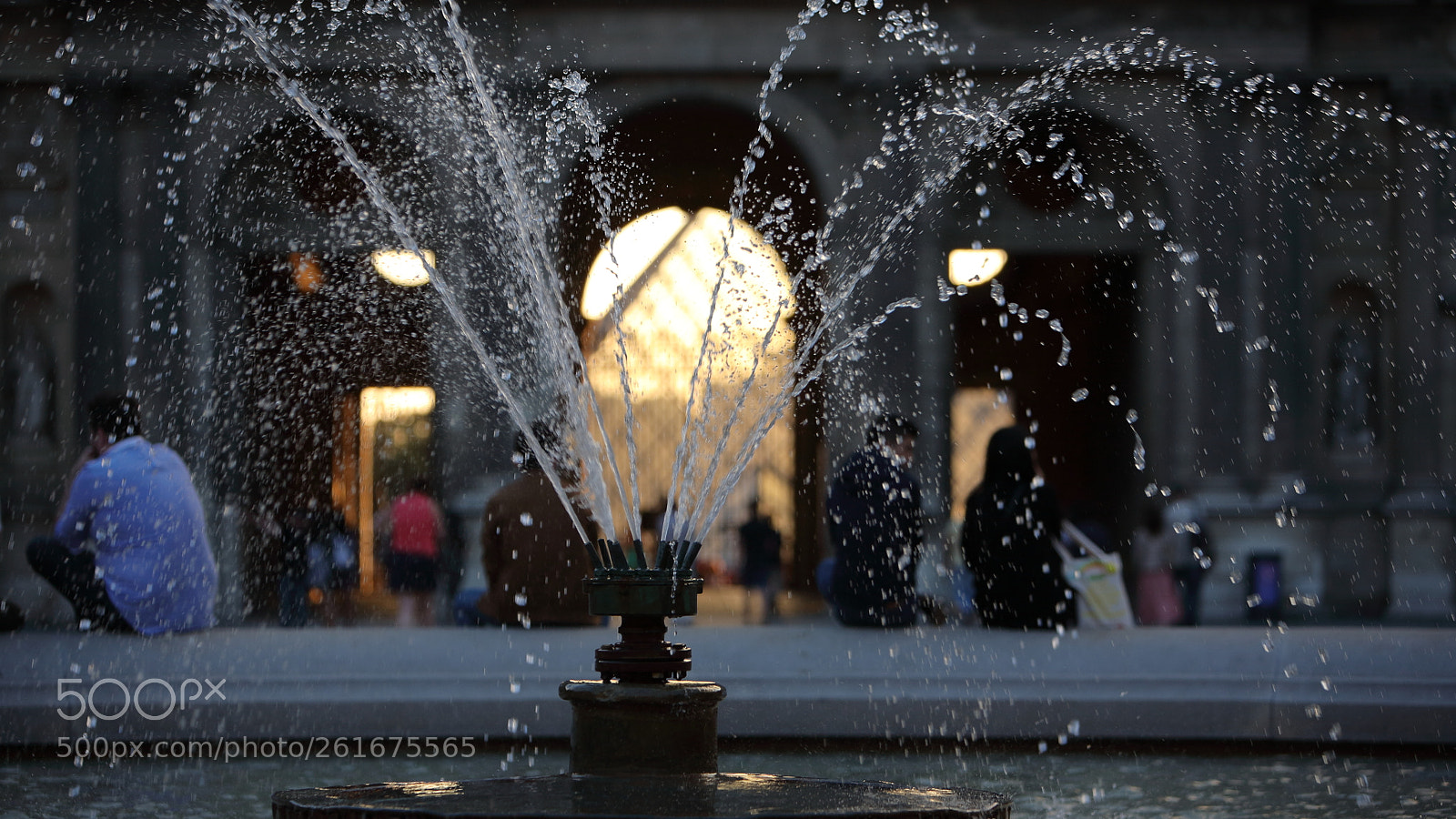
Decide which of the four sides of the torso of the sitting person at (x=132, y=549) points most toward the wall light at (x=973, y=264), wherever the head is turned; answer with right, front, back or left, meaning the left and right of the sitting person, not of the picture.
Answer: right

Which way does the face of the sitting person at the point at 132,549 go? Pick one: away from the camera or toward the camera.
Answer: away from the camera

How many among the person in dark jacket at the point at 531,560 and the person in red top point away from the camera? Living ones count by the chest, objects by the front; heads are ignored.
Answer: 2

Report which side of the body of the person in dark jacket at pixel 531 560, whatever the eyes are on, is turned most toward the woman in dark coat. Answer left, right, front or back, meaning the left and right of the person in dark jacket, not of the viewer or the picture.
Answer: right

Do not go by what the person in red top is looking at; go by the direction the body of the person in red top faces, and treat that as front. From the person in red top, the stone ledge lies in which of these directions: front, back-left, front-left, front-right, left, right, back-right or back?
back

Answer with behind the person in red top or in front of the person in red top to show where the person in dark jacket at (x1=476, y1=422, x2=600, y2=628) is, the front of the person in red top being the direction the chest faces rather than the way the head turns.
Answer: behind

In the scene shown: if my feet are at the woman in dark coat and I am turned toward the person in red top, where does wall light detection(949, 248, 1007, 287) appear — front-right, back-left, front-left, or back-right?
front-right

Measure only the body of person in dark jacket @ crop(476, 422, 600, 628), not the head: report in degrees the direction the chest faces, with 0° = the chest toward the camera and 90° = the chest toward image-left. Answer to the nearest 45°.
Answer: approximately 180°

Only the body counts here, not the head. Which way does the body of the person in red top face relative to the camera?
away from the camera

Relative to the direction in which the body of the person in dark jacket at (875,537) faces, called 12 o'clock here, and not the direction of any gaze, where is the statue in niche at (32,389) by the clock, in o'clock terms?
The statue in niche is roughly at 9 o'clock from the person in dark jacket.

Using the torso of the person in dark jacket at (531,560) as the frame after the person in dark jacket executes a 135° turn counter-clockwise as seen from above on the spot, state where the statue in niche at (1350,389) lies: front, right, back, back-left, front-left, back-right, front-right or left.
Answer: back
